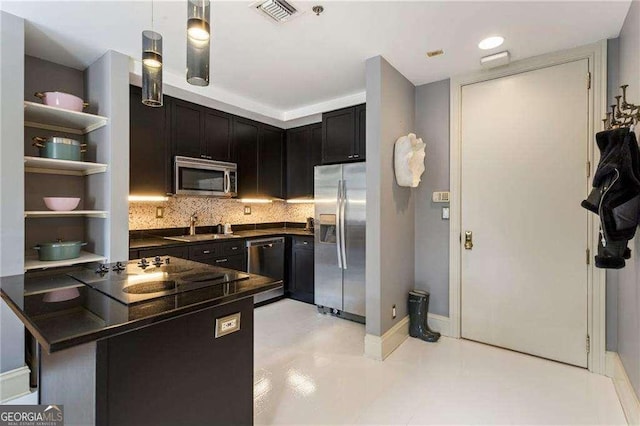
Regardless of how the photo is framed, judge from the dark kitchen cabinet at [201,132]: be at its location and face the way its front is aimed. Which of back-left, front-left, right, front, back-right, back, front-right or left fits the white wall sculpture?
front

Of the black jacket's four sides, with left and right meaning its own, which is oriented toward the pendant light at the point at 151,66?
front

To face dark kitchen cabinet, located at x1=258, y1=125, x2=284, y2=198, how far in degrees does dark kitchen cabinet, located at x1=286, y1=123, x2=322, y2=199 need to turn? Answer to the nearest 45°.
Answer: approximately 45° to its right

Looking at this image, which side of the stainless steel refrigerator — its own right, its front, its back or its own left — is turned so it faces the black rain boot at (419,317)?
left

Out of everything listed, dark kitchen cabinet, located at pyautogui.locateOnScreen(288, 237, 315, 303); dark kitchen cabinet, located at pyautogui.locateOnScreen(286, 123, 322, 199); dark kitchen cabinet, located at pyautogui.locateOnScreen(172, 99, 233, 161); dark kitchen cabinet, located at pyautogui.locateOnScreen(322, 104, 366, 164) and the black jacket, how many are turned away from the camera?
0

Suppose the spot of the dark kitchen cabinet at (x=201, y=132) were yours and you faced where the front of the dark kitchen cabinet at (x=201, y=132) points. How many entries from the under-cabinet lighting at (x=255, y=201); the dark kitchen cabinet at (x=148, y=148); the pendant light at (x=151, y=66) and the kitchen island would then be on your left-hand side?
1

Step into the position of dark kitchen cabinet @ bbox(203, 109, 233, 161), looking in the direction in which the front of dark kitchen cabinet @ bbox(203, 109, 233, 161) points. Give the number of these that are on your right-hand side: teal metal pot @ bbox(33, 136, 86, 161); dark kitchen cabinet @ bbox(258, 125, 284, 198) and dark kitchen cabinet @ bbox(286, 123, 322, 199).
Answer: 1

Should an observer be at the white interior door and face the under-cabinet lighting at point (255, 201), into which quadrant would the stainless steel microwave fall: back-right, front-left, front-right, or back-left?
front-left

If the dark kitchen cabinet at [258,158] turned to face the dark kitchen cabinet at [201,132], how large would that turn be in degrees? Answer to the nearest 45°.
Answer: approximately 90° to its right

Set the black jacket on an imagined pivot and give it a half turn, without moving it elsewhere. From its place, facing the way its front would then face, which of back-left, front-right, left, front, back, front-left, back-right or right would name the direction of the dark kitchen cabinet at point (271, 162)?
back-left

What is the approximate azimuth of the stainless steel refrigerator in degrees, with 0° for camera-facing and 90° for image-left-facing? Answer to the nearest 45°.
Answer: approximately 45°

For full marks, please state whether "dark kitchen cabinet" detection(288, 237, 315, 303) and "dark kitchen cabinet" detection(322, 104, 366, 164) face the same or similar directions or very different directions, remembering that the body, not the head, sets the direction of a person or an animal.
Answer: same or similar directions

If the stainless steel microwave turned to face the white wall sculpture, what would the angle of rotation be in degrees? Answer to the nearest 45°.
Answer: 0° — it already faces it
